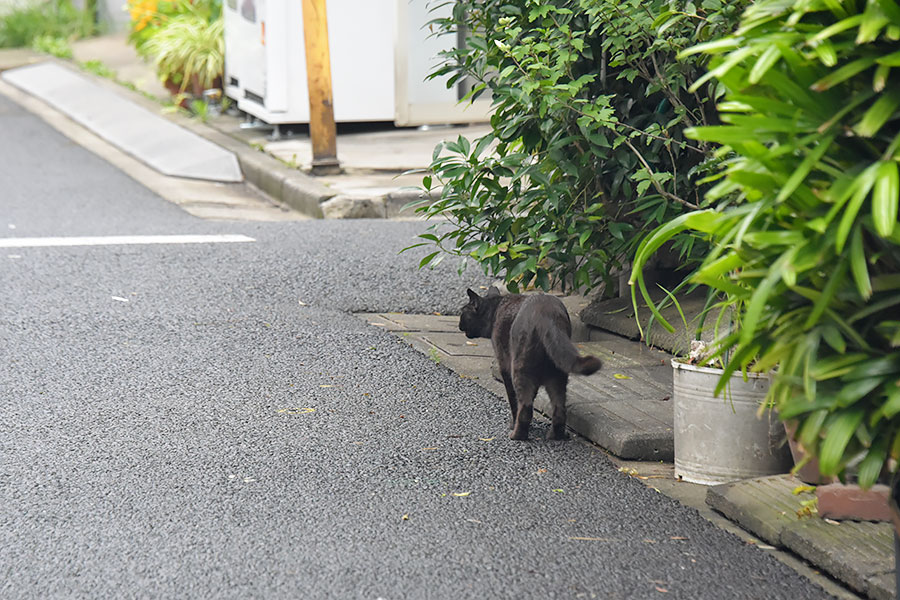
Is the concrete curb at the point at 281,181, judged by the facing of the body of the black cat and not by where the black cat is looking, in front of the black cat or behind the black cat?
in front

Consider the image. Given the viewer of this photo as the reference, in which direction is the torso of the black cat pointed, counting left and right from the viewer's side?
facing away from the viewer and to the left of the viewer

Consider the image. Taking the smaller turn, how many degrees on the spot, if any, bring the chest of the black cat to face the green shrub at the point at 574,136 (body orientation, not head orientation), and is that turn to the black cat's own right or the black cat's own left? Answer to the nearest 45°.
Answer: approximately 45° to the black cat's own right

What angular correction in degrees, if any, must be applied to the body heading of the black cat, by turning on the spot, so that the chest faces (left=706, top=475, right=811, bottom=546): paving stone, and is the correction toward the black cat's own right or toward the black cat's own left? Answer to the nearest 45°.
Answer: approximately 180°

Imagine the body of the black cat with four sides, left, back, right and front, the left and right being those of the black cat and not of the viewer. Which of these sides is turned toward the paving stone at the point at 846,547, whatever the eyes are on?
back

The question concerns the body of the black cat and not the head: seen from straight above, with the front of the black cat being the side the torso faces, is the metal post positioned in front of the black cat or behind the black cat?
in front

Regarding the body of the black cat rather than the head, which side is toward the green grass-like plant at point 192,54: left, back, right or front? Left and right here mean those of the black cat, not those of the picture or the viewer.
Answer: front

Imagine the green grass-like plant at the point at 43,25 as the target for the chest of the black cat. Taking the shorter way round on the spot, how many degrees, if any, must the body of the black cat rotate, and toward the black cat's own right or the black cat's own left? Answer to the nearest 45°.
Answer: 0° — it already faces it

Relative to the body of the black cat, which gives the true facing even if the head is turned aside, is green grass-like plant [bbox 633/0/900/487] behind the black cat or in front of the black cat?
behind

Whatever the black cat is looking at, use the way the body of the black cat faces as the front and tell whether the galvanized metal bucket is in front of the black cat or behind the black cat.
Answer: behind

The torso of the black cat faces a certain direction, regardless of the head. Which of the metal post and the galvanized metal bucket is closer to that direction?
the metal post

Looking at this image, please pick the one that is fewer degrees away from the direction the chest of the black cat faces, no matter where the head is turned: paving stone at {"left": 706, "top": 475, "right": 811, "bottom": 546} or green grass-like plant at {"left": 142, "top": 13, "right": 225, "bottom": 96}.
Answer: the green grass-like plant
